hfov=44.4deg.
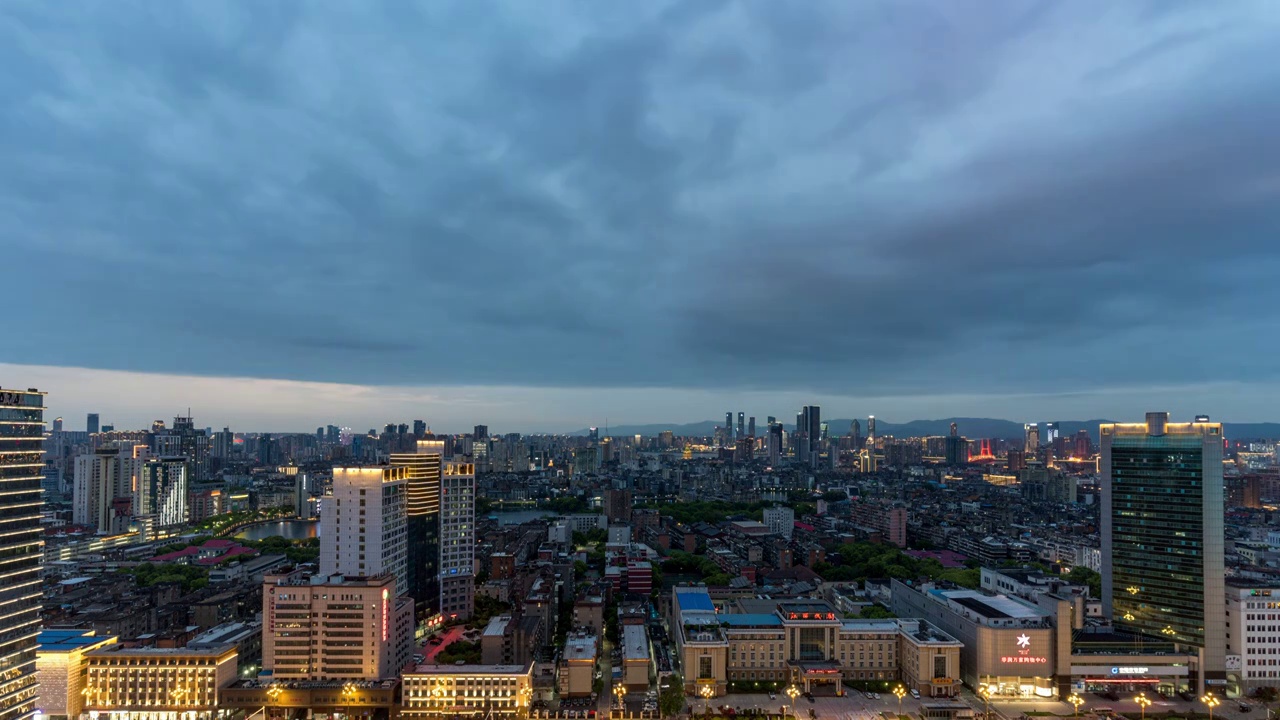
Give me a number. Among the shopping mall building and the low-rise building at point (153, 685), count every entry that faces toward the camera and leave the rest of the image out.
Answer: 2

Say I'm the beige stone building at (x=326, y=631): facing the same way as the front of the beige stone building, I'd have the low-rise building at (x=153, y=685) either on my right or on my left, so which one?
on my right

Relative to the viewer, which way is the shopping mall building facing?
toward the camera

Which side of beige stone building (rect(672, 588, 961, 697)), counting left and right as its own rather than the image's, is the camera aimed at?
front

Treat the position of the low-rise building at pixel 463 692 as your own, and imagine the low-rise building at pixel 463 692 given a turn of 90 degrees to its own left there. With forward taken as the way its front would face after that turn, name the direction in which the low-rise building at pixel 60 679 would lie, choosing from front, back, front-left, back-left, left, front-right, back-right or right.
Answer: back

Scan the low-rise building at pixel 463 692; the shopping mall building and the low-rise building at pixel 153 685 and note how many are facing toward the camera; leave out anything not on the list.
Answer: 3

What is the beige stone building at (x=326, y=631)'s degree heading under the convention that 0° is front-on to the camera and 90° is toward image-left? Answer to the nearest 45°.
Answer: approximately 0°

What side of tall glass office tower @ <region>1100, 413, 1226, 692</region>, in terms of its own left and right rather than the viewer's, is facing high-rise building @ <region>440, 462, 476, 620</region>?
right

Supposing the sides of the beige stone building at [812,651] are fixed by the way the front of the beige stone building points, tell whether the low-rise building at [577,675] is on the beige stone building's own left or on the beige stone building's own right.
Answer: on the beige stone building's own right

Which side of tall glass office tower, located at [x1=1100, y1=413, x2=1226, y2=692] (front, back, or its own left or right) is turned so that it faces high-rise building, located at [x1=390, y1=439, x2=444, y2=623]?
right
